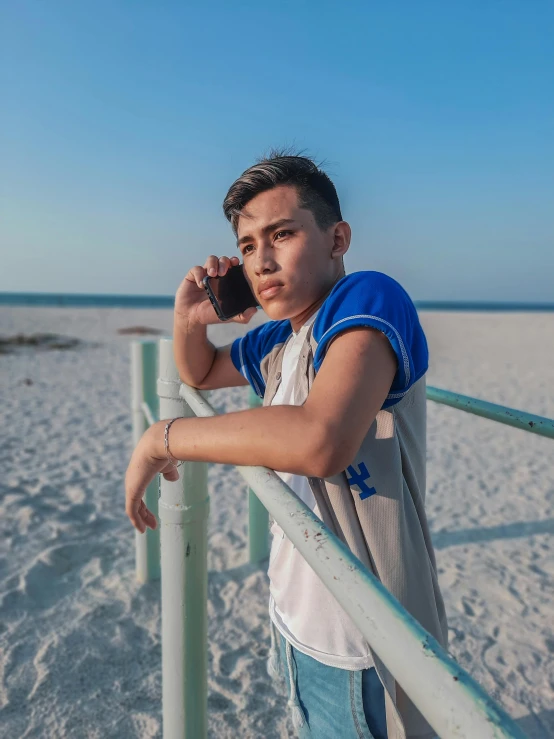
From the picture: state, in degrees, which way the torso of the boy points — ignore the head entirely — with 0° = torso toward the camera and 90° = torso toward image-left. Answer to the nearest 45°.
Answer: approximately 45°
